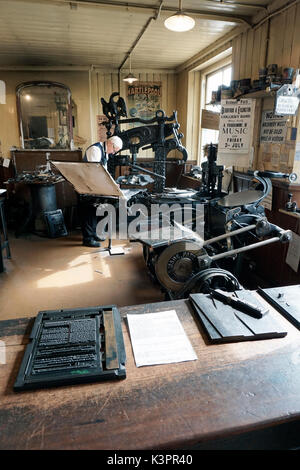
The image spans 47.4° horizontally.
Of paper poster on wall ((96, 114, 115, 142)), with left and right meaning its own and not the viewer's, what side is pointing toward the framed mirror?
right

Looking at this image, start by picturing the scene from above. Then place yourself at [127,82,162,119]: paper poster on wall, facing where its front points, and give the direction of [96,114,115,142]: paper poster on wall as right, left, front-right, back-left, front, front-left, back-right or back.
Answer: right

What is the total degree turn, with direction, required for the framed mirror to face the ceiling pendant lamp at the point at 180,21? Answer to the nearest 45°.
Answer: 0° — it already faces it

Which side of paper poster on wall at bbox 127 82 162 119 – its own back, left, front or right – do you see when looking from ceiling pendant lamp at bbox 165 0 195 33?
front

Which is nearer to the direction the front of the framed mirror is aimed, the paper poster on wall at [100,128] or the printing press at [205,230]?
the printing press

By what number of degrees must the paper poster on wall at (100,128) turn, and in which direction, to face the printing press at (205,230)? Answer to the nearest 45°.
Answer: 0° — it already faces it

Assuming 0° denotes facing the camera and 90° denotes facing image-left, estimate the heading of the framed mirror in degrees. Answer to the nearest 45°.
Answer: approximately 0°

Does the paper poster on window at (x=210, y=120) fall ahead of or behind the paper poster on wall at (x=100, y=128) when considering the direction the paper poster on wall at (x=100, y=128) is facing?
ahead

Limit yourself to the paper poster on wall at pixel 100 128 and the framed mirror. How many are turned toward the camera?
2

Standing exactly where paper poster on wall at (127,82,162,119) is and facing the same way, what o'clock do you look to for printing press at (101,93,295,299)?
The printing press is roughly at 12 o'clock from the paper poster on wall.

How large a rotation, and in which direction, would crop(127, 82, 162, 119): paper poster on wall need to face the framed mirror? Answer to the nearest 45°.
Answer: approximately 90° to its right

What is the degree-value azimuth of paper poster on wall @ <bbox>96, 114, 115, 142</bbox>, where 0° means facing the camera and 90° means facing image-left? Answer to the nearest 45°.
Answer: approximately 0°
